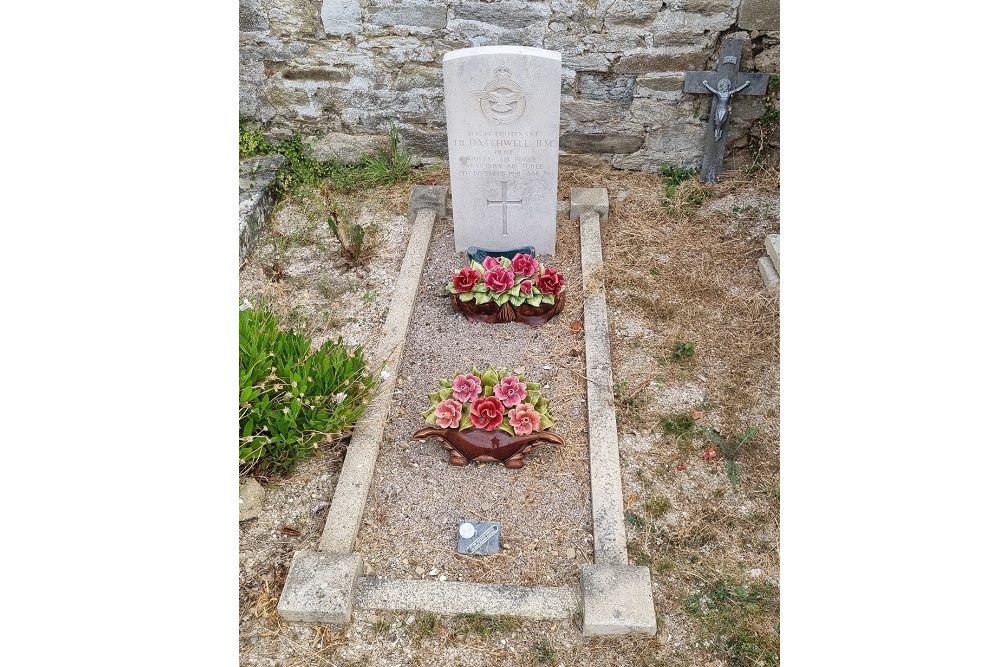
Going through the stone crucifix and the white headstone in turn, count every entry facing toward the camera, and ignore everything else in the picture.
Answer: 2

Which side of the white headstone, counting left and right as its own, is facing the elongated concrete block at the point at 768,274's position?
left

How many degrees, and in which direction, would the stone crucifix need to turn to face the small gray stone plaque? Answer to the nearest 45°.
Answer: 0° — it already faces it

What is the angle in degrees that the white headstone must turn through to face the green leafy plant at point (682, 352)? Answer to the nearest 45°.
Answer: approximately 45° to its left

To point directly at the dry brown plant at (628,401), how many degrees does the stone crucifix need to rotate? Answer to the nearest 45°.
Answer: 0° — it already faces it

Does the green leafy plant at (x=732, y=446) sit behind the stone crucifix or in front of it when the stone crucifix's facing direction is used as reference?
in front

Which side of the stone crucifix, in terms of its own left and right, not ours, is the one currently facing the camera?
front

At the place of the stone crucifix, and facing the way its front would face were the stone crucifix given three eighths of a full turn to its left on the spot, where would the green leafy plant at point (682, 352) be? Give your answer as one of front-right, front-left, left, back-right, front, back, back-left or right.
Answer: back-right

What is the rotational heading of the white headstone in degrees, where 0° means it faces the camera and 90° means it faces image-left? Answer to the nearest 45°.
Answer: approximately 0°

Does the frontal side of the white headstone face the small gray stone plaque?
yes

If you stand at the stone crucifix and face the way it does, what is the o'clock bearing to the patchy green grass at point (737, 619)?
The patchy green grass is roughly at 12 o'clock from the stone crucifix.
